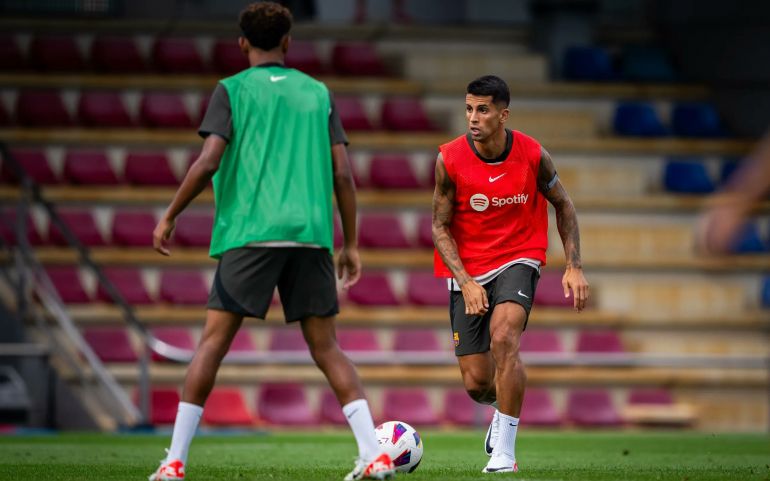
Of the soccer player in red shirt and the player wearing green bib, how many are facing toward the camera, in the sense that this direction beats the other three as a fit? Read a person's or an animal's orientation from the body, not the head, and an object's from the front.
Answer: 1

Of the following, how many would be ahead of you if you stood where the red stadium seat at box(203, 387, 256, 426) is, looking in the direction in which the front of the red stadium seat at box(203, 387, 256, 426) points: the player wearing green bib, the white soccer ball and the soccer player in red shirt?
3

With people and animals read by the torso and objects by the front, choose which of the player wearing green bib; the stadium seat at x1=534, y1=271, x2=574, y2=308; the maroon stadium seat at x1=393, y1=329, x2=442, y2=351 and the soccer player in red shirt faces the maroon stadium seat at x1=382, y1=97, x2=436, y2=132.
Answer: the player wearing green bib

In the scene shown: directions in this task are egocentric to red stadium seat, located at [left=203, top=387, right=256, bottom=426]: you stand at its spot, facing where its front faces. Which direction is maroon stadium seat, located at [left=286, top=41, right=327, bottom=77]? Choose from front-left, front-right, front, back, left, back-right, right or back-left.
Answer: back

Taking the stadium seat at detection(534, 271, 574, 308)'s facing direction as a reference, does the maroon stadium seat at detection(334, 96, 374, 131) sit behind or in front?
behind

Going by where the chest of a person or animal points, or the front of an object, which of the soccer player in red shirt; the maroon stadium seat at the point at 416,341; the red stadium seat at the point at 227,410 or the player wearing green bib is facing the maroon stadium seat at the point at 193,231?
the player wearing green bib

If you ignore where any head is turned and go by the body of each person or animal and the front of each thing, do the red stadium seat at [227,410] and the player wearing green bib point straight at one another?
yes

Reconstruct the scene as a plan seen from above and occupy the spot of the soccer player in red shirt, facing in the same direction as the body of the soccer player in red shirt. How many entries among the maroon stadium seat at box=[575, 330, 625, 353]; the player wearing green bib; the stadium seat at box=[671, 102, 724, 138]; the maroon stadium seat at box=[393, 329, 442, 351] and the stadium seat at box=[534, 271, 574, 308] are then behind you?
4

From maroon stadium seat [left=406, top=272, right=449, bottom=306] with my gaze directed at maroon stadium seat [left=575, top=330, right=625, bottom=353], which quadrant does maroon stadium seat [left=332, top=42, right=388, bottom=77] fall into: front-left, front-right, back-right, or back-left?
back-left

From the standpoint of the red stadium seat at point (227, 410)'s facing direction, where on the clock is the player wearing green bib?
The player wearing green bib is roughly at 12 o'clock from the red stadium seat.

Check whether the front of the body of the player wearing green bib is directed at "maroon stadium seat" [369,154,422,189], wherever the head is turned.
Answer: yes

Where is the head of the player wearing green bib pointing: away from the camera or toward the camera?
away from the camera

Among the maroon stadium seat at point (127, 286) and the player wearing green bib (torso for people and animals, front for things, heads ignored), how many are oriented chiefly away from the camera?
1

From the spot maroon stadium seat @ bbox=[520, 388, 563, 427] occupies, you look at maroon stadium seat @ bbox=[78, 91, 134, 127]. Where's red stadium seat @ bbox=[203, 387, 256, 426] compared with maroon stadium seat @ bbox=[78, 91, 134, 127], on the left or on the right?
left

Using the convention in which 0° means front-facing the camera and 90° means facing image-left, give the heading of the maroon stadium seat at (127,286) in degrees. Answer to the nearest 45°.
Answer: approximately 315°
